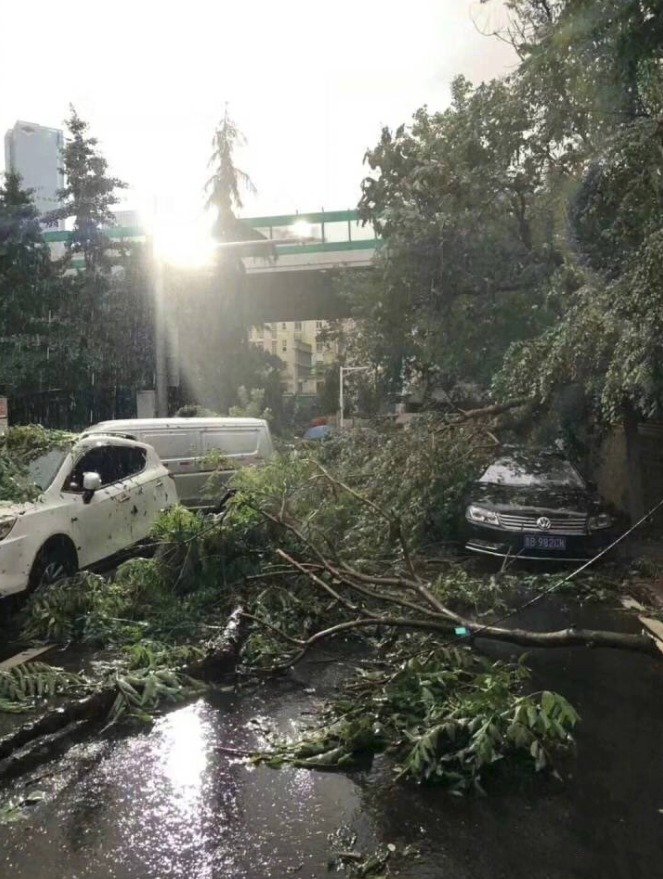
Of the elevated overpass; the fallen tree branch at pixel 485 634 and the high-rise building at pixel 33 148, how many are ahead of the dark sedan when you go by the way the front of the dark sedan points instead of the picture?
1

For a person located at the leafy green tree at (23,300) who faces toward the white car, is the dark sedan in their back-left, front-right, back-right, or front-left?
front-left

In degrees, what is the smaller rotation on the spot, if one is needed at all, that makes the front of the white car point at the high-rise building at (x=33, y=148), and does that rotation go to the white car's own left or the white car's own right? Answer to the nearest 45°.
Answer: approximately 135° to the white car's own right

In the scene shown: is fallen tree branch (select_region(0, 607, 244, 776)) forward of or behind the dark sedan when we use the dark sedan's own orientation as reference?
forward

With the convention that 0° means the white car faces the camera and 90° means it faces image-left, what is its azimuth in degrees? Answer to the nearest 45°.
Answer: approximately 45°

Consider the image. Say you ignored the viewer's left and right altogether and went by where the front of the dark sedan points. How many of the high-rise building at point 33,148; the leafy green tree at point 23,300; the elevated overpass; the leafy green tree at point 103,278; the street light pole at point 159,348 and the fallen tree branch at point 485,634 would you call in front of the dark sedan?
1

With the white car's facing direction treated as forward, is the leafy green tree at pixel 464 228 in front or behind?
behind

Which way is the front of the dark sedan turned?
toward the camera

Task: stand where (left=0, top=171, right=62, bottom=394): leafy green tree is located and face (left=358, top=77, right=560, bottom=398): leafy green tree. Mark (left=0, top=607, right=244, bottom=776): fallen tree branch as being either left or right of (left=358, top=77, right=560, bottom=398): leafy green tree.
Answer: right

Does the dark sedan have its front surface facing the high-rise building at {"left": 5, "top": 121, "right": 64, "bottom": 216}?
no

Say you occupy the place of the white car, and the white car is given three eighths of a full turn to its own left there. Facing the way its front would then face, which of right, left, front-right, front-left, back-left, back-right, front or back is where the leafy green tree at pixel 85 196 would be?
left

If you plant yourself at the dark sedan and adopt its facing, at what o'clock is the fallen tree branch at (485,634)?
The fallen tree branch is roughly at 12 o'clock from the dark sedan.

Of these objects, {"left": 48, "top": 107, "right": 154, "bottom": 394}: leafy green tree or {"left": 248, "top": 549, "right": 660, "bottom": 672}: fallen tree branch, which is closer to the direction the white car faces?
the fallen tree branch

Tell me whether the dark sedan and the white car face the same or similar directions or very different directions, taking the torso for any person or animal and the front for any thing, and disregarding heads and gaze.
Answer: same or similar directions

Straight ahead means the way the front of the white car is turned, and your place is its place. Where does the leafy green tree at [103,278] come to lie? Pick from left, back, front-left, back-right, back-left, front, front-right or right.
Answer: back-right

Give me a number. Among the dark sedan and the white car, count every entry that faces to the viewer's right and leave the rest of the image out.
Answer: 0
